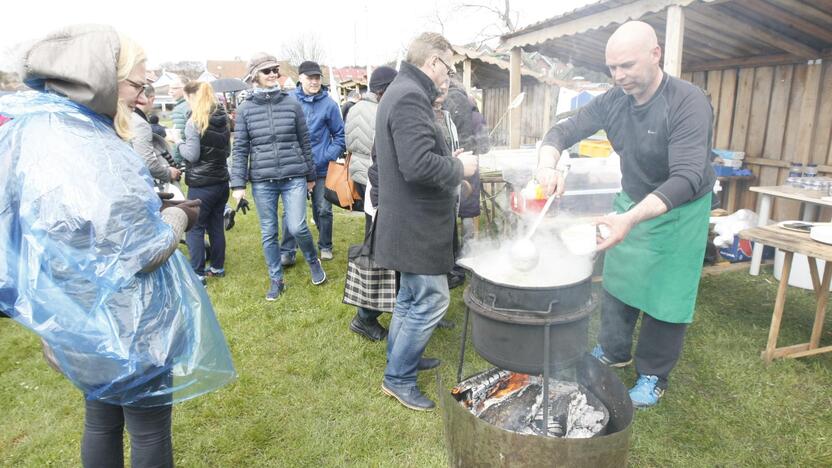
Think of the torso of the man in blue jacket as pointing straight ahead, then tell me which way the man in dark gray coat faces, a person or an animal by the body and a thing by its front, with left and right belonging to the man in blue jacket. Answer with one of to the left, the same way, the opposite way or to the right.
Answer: to the left

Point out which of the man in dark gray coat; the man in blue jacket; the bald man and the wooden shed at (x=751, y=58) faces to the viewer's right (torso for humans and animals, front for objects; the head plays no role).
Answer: the man in dark gray coat

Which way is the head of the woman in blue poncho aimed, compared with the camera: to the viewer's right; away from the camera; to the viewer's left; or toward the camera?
to the viewer's right

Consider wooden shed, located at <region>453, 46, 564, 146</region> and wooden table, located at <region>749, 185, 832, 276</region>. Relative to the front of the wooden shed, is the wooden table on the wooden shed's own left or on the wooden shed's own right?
on the wooden shed's own left

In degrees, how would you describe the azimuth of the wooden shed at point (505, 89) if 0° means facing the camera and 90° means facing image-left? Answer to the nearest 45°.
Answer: approximately 45°

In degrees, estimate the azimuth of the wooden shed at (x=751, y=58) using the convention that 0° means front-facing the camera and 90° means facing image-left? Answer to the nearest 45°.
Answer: approximately 45°

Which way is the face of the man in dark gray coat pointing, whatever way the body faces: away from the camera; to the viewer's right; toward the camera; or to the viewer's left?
to the viewer's right

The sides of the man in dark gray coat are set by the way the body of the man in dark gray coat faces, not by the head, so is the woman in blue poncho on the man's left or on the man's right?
on the man's right

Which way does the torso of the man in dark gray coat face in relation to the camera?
to the viewer's right

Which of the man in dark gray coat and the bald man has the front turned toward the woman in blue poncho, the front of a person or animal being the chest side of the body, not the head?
the bald man

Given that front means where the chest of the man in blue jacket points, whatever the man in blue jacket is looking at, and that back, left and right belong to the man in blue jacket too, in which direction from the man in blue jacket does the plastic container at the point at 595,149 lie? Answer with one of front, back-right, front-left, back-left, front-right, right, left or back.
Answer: left
